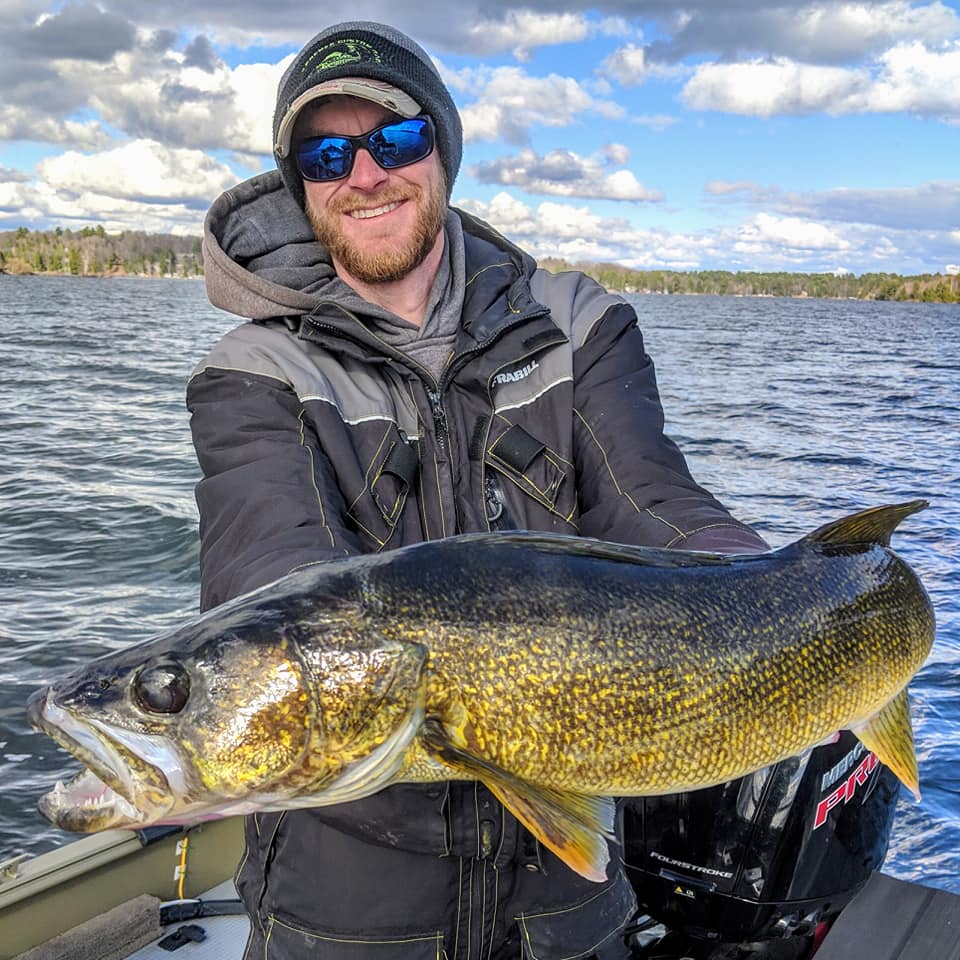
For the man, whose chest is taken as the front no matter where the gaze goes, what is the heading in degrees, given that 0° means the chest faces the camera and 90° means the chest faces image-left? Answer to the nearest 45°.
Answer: approximately 0°

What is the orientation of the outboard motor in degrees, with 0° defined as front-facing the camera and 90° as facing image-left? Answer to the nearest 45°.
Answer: approximately 45°
